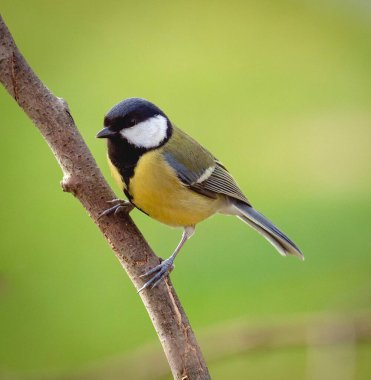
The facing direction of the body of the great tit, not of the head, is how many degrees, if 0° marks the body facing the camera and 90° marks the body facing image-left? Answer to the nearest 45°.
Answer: approximately 45°
